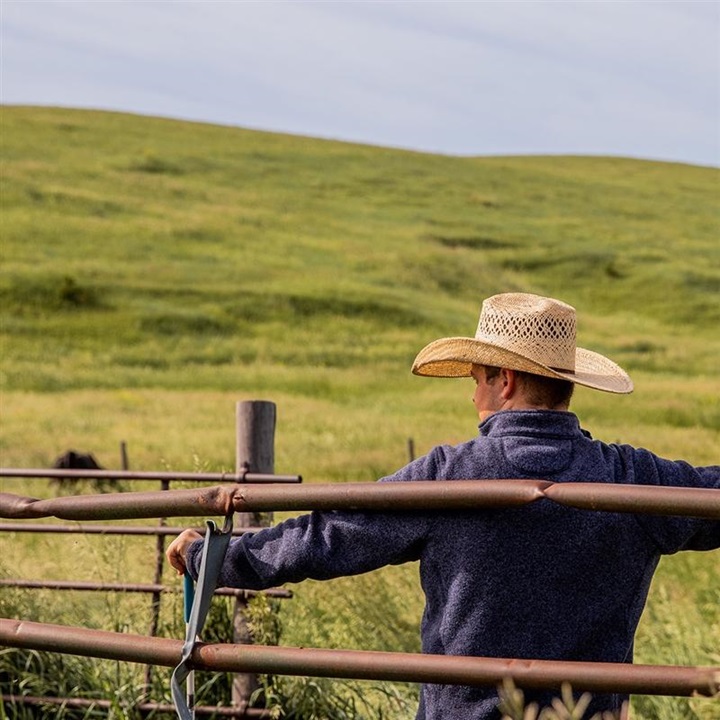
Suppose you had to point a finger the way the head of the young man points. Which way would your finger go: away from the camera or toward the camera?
away from the camera

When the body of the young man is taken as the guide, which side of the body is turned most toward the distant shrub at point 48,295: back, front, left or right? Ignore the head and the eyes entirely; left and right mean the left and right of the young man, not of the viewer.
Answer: front

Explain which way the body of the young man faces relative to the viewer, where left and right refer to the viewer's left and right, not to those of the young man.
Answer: facing away from the viewer
